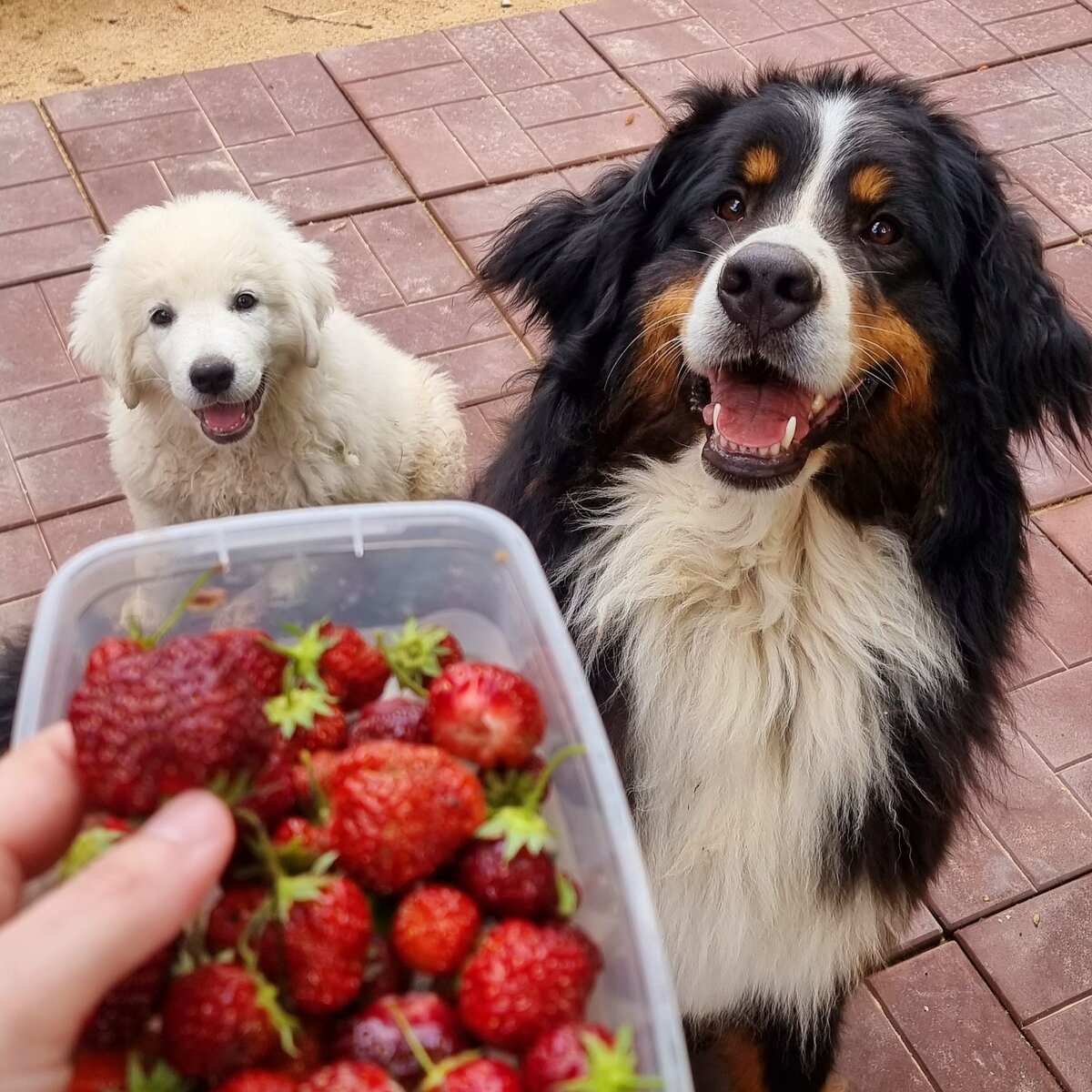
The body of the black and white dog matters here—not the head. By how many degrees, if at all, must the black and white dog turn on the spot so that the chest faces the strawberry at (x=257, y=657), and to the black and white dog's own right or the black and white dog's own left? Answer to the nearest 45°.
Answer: approximately 45° to the black and white dog's own right

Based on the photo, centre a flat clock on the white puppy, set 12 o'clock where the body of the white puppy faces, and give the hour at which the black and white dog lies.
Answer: The black and white dog is roughly at 9 o'clock from the white puppy.

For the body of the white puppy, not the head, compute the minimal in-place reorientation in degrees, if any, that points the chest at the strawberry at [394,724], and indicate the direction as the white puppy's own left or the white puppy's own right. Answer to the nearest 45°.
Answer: approximately 45° to the white puppy's own left

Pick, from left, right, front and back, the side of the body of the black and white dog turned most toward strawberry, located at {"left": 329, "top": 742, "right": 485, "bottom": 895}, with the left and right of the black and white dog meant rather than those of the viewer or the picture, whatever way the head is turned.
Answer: front

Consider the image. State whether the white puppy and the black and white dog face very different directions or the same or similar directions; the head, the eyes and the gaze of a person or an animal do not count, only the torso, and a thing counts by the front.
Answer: same or similar directions

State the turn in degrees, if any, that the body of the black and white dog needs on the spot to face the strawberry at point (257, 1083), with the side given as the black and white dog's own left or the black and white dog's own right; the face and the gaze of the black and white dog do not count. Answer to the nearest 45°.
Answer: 0° — it already faces it

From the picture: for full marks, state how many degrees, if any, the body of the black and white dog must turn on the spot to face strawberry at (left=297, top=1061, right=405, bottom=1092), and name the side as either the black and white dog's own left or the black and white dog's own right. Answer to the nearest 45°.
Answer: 0° — it already faces it

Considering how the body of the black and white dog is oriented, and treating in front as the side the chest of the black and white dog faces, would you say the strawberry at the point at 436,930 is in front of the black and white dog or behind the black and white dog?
in front

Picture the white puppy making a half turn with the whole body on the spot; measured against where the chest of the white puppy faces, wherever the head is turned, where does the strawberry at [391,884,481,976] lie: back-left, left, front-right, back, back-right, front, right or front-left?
back-right

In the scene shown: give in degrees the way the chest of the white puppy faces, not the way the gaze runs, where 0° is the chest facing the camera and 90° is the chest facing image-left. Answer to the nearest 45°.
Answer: approximately 45°

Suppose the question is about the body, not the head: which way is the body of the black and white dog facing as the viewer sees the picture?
toward the camera

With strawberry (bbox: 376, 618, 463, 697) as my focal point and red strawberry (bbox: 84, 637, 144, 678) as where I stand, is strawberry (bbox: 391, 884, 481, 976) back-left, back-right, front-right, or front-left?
front-right
